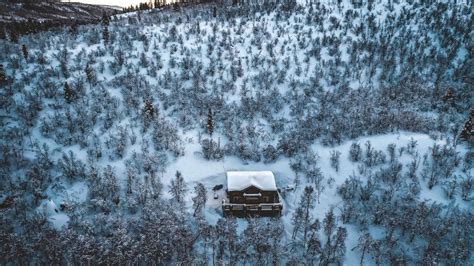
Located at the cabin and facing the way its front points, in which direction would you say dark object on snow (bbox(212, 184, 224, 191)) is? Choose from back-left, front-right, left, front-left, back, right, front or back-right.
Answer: back-right

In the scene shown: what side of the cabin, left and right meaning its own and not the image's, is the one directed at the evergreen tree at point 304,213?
left

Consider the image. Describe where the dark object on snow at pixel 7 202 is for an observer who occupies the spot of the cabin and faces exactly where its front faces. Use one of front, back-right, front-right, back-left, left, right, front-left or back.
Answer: right

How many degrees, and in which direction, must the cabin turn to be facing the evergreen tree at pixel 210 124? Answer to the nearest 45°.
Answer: approximately 135° to its right

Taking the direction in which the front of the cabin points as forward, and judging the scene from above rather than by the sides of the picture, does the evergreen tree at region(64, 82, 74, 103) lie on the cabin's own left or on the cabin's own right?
on the cabin's own right

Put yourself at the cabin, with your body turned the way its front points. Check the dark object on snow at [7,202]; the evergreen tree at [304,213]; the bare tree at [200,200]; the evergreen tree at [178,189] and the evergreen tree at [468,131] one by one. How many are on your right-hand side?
3

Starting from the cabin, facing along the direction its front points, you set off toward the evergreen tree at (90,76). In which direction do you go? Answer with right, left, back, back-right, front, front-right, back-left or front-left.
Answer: back-right

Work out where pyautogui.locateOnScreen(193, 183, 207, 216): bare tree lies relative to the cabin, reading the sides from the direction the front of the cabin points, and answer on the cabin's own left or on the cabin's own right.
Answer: on the cabin's own right

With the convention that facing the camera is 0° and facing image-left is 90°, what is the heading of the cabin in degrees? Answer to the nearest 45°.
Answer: approximately 0°

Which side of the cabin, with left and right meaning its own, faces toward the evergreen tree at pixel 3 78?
right

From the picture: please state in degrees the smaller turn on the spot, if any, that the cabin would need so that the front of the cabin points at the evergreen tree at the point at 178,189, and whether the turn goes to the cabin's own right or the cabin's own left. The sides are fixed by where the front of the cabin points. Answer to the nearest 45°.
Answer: approximately 90° to the cabin's own right

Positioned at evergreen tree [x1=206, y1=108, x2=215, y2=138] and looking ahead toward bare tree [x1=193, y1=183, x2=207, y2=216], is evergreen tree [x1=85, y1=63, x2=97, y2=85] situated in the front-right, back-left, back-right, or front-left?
back-right
